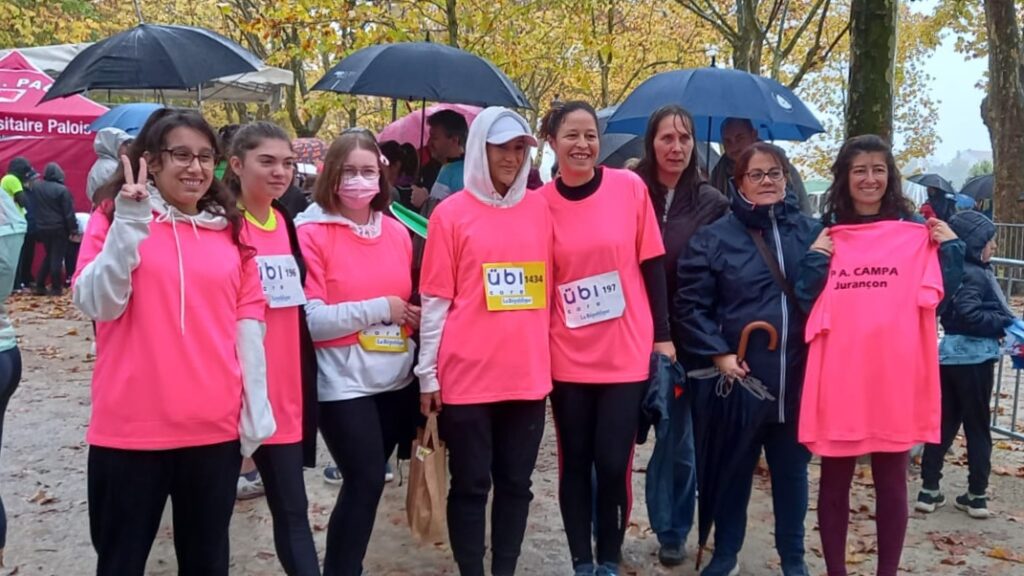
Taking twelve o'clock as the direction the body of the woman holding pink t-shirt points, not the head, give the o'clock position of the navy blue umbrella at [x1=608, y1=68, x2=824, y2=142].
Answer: The navy blue umbrella is roughly at 5 o'clock from the woman holding pink t-shirt.

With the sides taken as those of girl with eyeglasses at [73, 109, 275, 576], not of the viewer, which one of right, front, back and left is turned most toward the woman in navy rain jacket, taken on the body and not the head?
left

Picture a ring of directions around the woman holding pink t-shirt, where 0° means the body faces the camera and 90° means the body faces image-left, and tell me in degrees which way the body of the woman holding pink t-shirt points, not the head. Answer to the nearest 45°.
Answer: approximately 0°

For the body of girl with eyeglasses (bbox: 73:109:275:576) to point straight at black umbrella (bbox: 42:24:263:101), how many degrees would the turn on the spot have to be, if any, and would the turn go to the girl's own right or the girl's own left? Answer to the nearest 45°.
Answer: approximately 180°

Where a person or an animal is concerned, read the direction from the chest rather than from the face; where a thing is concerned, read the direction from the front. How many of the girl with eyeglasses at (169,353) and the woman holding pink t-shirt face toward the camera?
2

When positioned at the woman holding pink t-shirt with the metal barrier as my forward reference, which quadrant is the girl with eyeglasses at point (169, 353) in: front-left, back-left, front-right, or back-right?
back-left

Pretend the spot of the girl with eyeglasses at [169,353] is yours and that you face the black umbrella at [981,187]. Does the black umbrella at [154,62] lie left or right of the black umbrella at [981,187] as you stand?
left

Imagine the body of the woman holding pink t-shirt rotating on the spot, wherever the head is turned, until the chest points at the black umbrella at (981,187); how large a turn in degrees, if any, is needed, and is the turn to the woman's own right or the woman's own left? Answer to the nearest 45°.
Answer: approximately 180°

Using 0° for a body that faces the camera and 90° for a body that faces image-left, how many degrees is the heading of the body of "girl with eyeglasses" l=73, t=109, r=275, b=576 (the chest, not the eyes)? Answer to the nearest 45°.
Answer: approximately 0°

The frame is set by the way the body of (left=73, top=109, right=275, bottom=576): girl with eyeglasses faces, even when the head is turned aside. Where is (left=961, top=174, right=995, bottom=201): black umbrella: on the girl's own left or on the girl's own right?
on the girl's own left
